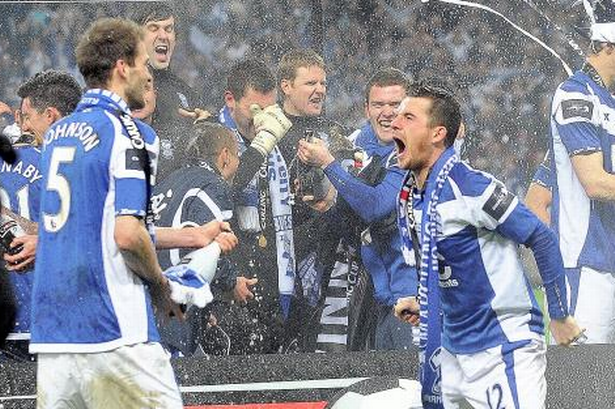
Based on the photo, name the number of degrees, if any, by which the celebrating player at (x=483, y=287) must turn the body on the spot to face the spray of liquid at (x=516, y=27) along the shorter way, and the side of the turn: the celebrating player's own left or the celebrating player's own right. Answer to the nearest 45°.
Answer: approximately 135° to the celebrating player's own right

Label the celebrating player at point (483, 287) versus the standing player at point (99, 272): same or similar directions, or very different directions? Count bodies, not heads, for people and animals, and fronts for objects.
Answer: very different directions

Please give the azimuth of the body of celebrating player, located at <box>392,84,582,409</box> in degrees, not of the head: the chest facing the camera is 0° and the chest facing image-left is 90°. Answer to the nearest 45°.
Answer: approximately 45°

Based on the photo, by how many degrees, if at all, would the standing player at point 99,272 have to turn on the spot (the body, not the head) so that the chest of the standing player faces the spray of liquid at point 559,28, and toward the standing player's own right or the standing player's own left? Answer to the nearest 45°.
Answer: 0° — they already face it

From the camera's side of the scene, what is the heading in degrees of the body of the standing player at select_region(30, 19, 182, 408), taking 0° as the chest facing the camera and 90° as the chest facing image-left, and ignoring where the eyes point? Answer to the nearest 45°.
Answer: approximately 225°

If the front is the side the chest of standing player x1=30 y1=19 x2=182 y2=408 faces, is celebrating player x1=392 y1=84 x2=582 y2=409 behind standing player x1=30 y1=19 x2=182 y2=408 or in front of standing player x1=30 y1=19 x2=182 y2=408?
in front

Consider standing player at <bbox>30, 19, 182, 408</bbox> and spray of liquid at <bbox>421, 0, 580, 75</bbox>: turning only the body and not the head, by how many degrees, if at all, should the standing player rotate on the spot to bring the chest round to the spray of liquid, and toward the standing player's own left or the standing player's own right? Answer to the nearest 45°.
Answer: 0° — they already face it
